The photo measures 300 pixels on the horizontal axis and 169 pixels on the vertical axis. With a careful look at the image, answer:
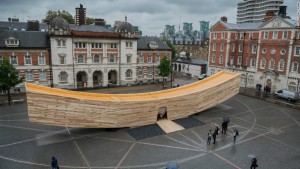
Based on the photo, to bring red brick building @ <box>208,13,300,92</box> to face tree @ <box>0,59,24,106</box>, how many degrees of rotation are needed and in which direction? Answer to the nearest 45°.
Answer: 0° — it already faces it

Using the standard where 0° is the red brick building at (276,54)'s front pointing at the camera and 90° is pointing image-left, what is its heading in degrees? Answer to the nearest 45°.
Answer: approximately 45°

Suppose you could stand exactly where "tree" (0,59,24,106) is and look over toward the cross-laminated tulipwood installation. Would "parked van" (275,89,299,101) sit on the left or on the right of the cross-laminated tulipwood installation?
left

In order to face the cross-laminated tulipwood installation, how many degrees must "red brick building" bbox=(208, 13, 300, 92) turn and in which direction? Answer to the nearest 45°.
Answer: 0° — it already faces it
